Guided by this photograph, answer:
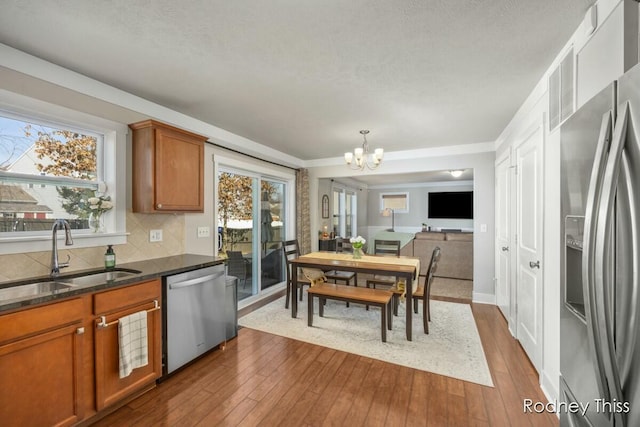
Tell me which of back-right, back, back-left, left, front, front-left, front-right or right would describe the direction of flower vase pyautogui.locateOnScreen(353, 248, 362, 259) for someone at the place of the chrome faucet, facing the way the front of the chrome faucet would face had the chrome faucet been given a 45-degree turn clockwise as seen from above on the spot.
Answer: left

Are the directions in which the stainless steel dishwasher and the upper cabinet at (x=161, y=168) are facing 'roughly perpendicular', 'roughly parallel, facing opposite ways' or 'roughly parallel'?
roughly parallel

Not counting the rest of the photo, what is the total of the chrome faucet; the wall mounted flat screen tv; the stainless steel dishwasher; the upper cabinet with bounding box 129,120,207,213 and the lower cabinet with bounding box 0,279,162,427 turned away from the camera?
0

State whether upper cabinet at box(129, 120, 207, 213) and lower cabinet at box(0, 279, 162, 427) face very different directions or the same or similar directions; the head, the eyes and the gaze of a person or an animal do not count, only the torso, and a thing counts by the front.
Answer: same or similar directions

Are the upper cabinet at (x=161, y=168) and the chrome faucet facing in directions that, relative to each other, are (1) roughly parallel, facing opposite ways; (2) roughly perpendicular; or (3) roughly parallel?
roughly parallel

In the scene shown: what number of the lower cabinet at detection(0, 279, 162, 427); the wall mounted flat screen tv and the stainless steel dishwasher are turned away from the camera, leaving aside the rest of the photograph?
0

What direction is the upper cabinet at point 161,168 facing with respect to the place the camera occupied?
facing the viewer and to the right of the viewer

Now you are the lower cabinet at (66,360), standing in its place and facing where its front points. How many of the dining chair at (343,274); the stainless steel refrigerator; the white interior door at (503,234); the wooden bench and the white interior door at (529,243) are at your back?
0

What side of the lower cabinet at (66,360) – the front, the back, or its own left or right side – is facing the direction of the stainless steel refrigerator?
front

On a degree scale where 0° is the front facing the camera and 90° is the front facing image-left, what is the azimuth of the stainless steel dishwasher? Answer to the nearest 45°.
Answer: approximately 315°

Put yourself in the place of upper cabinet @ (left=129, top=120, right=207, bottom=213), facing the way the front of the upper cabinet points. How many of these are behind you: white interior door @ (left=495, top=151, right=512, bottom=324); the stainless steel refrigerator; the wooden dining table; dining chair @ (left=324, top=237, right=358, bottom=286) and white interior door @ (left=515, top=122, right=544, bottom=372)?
0

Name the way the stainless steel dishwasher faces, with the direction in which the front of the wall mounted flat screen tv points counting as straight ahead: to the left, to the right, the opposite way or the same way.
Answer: to the left

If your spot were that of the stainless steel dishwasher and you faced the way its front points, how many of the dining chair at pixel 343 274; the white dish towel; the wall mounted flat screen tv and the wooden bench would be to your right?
1

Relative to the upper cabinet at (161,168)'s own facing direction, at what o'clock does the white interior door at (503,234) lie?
The white interior door is roughly at 11 o'clock from the upper cabinet.

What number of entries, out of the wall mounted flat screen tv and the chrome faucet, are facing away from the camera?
0

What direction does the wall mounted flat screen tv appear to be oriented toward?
toward the camera

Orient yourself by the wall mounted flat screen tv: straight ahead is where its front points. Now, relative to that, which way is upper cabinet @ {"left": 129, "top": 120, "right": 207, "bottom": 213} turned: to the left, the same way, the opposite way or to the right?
to the left

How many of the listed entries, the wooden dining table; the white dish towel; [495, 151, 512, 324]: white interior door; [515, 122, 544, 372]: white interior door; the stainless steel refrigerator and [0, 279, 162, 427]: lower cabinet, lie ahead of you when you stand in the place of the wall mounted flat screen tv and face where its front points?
6

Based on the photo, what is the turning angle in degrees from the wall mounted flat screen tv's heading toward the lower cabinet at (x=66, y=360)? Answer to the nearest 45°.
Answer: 0° — it already faces it

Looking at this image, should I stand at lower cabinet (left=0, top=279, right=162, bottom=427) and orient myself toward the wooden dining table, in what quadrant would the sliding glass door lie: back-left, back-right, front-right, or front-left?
front-left
